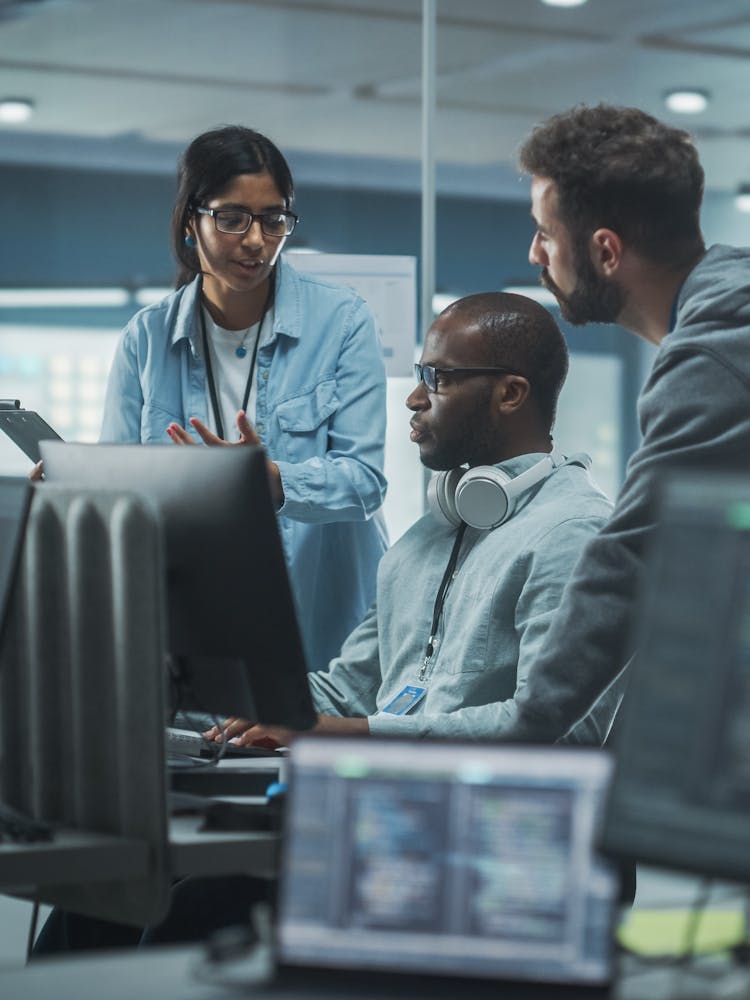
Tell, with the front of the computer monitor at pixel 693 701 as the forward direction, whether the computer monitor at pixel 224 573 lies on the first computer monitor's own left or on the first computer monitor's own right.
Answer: on the first computer monitor's own right

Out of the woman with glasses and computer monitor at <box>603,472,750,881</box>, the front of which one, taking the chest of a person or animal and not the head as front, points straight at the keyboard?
the woman with glasses

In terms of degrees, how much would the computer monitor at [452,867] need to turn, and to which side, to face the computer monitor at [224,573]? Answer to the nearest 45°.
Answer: approximately 135° to its right

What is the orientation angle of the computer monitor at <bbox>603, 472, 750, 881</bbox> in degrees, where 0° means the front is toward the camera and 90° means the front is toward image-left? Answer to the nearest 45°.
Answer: approximately 45°

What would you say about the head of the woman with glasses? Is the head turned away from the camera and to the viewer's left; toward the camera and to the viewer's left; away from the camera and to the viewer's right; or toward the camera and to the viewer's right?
toward the camera and to the viewer's right

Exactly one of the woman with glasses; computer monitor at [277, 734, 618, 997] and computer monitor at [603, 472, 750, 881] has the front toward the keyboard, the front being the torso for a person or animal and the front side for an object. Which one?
the woman with glasses

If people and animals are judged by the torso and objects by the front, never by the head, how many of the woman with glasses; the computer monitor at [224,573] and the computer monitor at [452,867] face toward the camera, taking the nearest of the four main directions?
2

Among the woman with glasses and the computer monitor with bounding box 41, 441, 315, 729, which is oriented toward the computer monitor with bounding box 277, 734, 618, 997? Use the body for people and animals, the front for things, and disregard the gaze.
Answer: the woman with glasses

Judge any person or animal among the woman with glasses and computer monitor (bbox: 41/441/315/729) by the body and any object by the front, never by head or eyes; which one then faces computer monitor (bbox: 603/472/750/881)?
the woman with glasses

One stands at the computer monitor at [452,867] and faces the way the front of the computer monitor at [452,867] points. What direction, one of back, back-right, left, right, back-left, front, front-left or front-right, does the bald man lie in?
back

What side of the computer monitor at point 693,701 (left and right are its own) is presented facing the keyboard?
right

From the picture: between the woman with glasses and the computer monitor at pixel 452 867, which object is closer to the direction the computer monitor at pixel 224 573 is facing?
the woman with glasses

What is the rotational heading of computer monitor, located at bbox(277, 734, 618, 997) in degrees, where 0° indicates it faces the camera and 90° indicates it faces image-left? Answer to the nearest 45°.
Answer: approximately 0°

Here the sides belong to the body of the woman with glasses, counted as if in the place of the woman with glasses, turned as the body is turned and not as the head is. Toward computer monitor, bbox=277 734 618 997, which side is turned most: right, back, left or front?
front
